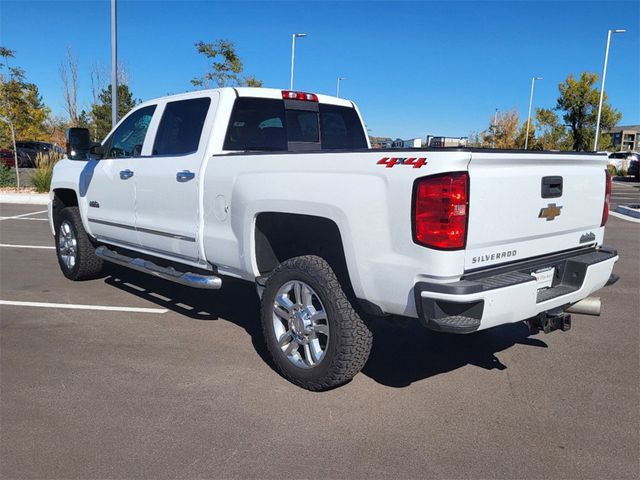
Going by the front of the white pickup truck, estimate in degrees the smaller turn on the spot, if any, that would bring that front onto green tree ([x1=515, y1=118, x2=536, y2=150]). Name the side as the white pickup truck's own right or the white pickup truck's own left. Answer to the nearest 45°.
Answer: approximately 45° to the white pickup truck's own right

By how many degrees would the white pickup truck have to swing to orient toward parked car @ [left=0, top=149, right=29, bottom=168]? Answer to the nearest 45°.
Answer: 0° — it already faces it

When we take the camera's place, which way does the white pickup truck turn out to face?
facing away from the viewer and to the left of the viewer

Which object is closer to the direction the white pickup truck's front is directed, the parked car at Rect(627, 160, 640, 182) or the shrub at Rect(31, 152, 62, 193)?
the shrub

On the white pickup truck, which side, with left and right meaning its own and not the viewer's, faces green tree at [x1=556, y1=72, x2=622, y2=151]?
right

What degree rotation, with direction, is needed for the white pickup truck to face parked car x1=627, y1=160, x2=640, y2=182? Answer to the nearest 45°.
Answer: approximately 90° to its right

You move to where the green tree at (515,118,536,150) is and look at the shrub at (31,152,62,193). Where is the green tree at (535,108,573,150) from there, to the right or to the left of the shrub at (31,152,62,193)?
left

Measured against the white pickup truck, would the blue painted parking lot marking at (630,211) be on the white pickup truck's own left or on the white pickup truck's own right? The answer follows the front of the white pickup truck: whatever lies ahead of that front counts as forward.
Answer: on the white pickup truck's own right

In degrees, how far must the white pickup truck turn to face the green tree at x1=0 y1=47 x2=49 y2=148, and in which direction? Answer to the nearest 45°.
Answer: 0° — it already faces it

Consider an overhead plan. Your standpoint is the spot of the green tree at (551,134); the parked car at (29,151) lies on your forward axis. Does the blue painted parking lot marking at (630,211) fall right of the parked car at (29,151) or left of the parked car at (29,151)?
left
